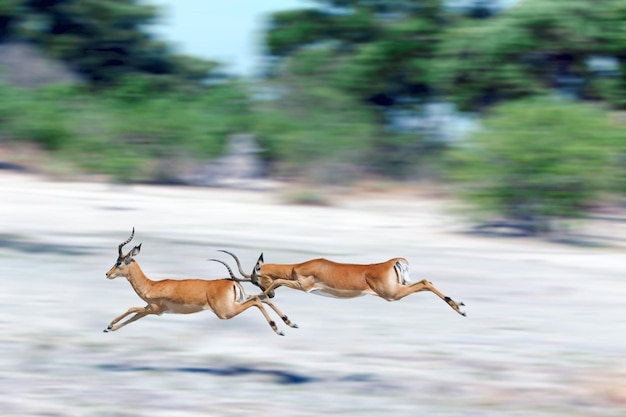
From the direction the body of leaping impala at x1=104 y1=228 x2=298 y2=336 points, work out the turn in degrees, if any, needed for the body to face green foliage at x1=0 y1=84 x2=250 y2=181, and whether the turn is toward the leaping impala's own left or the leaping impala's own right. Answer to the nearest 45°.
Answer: approximately 90° to the leaping impala's own right

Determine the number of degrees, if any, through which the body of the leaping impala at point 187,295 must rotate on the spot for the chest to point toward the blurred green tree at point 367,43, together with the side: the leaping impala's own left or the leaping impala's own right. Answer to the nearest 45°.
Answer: approximately 90° to the leaping impala's own right

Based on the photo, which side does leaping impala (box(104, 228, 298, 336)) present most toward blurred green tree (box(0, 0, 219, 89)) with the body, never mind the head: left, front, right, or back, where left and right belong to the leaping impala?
right

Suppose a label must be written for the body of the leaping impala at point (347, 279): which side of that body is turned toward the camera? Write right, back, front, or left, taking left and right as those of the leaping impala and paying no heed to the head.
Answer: left

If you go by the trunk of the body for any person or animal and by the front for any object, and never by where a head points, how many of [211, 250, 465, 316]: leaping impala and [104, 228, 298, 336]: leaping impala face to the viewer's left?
2

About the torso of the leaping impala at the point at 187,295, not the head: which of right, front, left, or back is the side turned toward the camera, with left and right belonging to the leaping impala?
left

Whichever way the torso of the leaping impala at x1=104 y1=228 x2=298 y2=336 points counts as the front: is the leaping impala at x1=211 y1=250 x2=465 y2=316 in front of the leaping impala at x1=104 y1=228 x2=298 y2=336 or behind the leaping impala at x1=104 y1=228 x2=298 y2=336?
behind
